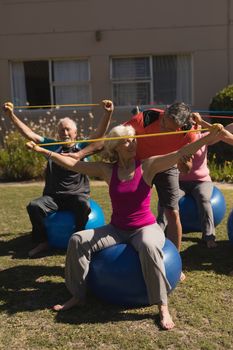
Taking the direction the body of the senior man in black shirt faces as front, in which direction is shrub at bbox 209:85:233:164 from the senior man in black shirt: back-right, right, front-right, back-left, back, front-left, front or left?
back-left

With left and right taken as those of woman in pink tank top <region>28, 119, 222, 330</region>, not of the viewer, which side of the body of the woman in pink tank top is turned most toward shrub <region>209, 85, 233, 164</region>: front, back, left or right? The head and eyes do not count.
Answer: back

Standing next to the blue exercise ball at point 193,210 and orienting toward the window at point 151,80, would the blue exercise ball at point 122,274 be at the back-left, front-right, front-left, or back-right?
back-left

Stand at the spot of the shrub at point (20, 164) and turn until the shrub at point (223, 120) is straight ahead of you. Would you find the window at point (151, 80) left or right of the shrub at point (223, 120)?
left

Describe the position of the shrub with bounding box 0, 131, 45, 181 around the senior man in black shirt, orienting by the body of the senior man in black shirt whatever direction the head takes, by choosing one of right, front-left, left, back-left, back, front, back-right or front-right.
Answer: back

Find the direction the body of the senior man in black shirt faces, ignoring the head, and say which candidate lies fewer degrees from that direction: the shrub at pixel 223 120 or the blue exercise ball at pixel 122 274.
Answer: the blue exercise ball

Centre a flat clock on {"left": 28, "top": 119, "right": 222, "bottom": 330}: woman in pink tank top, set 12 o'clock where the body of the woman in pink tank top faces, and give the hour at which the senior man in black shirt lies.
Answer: The senior man in black shirt is roughly at 5 o'clock from the woman in pink tank top.

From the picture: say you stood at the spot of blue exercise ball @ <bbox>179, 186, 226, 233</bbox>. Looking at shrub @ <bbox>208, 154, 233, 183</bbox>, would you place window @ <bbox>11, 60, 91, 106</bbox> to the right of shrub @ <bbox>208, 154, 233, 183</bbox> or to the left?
left

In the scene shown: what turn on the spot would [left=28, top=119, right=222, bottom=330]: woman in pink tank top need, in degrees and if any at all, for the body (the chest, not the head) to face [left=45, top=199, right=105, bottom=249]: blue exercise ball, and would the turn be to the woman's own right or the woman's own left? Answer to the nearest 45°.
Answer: approximately 135° to the woman's own right

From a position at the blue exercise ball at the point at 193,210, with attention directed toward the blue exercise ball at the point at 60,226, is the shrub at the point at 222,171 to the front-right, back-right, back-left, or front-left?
back-right

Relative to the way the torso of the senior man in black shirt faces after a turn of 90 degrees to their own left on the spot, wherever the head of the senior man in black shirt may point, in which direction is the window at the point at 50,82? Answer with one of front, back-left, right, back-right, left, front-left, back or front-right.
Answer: left

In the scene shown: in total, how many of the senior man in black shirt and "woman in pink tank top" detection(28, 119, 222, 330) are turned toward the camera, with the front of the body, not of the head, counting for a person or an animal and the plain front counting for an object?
2

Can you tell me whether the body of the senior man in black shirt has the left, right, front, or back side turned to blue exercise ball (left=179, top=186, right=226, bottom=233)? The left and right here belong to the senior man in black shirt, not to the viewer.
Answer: left
